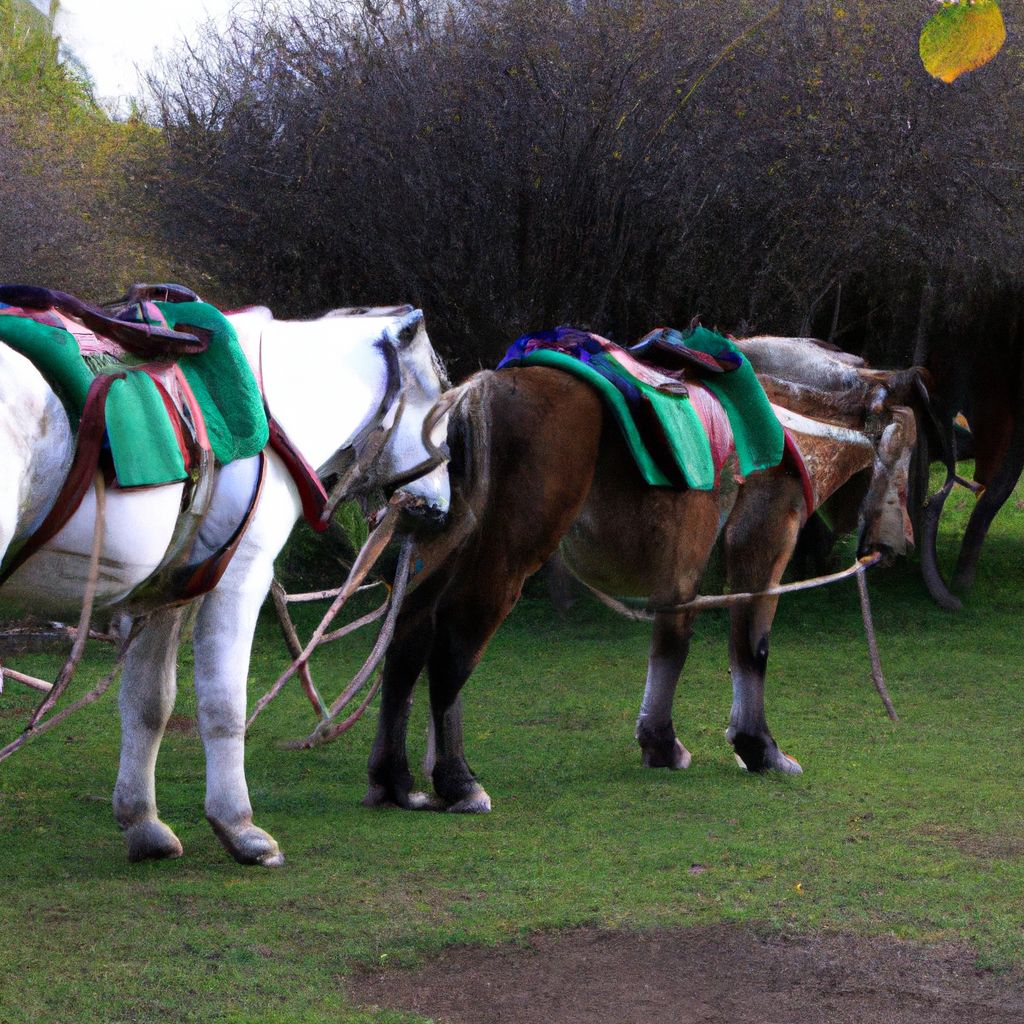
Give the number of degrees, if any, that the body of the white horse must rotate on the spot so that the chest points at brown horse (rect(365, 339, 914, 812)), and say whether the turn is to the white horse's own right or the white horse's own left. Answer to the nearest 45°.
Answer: approximately 45° to the white horse's own left

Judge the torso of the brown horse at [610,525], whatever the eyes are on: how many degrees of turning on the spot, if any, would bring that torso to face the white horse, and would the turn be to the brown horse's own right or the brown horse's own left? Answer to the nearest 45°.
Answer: approximately 180°

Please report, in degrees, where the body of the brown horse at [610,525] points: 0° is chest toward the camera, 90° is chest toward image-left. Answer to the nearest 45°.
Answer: approximately 225°

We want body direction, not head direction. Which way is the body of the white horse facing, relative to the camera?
to the viewer's right
